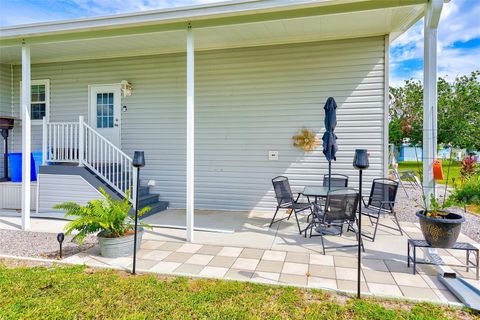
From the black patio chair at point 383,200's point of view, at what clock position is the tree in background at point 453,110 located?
The tree in background is roughly at 5 o'clock from the black patio chair.

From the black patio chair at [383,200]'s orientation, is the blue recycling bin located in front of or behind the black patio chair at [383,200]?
in front

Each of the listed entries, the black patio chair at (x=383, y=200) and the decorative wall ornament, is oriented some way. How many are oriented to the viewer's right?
0

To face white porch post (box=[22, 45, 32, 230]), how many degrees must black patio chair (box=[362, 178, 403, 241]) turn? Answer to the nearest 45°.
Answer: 0° — it already faces it

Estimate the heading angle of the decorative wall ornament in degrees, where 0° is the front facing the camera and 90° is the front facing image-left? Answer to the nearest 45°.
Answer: approximately 0°

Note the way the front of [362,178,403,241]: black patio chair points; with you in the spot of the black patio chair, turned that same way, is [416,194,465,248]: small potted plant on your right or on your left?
on your left

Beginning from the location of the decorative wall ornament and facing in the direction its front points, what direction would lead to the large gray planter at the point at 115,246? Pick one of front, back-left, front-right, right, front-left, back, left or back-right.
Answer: front-right

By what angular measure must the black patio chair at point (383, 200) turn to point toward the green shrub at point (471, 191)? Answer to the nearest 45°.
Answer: approximately 180°

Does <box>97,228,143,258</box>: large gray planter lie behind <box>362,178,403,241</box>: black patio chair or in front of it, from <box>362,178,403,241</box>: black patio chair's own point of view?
in front

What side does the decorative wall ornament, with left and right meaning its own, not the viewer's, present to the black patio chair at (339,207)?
front

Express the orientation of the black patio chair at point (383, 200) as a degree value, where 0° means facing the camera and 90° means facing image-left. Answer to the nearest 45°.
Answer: approximately 45°

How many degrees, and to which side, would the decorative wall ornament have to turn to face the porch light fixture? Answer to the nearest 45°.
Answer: approximately 90° to its right

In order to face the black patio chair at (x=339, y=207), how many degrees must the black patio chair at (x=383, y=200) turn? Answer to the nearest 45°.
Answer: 0° — it already faces it
